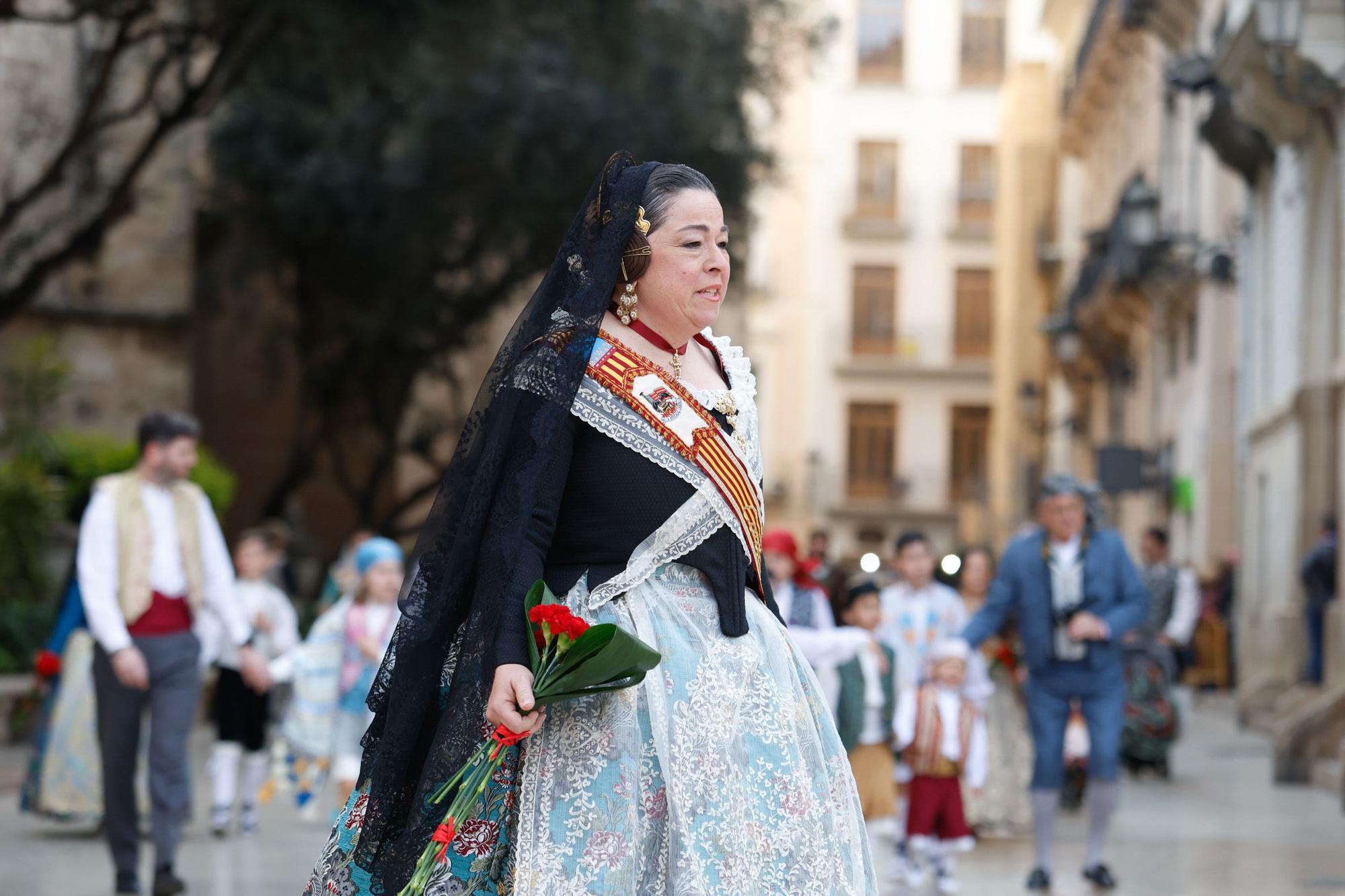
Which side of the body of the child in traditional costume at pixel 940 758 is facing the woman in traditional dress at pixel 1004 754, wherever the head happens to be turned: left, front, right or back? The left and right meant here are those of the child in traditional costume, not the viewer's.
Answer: back

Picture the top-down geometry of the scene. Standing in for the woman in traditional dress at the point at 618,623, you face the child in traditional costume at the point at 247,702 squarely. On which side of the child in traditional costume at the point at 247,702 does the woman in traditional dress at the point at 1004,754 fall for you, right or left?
right

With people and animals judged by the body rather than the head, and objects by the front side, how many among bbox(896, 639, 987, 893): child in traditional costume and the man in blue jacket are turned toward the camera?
2

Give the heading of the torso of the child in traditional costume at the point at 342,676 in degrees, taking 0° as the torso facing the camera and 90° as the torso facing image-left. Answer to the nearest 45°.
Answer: approximately 315°

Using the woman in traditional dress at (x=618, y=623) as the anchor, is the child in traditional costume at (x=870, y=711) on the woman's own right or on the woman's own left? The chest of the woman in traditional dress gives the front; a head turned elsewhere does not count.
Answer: on the woman's own left

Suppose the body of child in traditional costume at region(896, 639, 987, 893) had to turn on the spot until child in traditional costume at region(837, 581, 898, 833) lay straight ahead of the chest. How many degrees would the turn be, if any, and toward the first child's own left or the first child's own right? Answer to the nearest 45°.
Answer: approximately 135° to the first child's own right

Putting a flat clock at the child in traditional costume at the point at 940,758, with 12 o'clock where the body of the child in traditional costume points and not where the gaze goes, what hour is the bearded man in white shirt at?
The bearded man in white shirt is roughly at 2 o'clock from the child in traditional costume.
